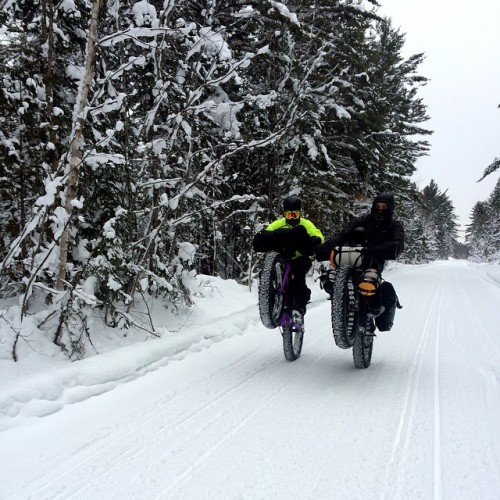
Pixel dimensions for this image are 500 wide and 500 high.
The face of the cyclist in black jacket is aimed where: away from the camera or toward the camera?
toward the camera

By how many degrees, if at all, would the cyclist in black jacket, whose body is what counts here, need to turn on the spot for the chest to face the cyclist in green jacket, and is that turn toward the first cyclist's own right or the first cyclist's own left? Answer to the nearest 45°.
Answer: approximately 45° to the first cyclist's own right

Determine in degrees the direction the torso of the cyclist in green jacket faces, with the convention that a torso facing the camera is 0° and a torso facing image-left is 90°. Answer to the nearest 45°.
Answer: approximately 0°

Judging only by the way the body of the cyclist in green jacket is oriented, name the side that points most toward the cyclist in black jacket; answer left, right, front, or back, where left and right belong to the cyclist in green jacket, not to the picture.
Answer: left

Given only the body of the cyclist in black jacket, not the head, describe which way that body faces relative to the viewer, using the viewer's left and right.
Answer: facing the viewer and to the left of the viewer

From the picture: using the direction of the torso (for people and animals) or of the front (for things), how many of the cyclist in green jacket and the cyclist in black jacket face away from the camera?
0

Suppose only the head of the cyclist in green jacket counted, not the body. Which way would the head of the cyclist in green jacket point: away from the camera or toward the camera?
toward the camera
